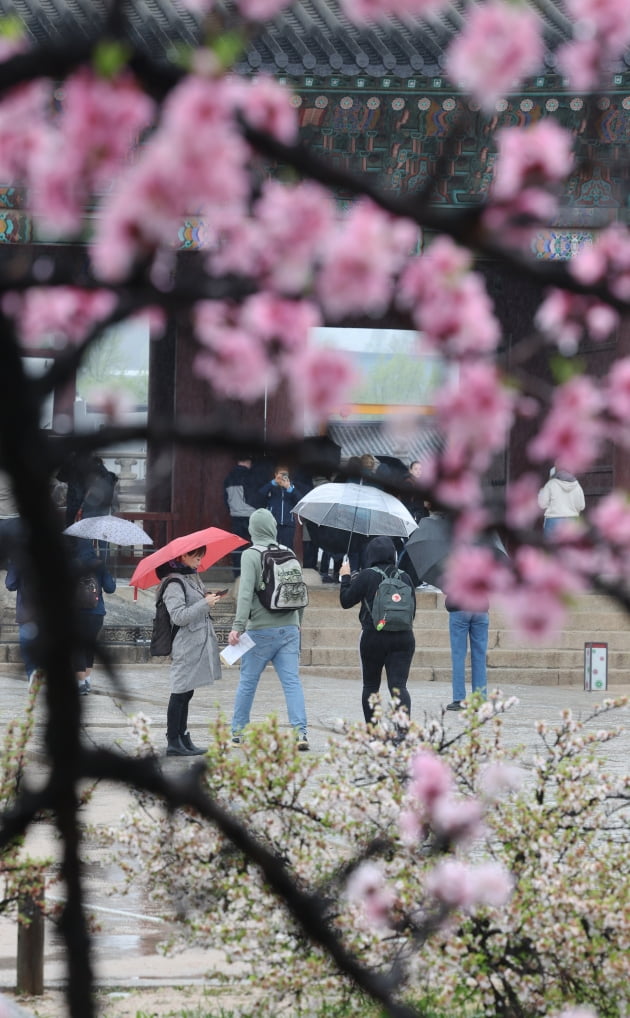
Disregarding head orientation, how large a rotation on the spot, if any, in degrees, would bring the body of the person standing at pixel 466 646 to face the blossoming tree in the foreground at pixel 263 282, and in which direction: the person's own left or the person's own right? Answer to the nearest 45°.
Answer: approximately 135° to the person's own left

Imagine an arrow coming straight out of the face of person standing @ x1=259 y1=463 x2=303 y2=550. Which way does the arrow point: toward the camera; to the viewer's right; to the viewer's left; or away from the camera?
toward the camera

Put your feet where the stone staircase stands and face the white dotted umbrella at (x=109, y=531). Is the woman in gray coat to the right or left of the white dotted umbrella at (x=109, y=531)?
left

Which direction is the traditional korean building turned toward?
toward the camera

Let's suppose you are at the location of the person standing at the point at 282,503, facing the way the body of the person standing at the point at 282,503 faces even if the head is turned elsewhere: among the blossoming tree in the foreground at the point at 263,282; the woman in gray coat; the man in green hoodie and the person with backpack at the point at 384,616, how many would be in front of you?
4

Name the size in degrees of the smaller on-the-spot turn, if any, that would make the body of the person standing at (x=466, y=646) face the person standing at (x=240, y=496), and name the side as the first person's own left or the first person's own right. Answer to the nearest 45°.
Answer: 0° — they already face them

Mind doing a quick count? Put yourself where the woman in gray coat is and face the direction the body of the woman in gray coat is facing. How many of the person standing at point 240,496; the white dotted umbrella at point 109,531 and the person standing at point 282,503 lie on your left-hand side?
3

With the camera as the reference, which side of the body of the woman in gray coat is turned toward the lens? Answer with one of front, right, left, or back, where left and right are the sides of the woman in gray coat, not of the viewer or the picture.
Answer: right

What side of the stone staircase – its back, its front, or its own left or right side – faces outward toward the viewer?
front

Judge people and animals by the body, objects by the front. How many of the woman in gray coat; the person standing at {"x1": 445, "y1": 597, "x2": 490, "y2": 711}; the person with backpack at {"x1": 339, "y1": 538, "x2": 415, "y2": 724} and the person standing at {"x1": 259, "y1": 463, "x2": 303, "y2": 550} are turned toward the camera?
1

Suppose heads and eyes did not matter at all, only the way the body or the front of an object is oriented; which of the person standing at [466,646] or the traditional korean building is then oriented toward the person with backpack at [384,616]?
the traditional korean building

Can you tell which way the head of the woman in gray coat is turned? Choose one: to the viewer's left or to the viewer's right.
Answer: to the viewer's right
